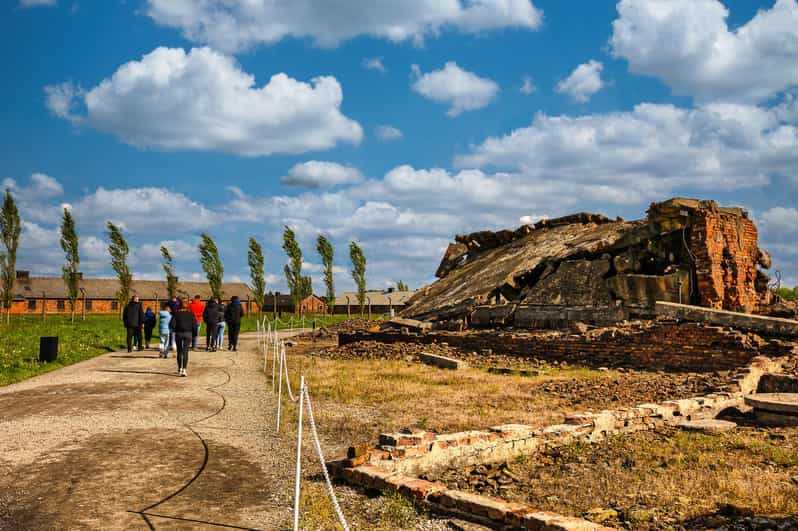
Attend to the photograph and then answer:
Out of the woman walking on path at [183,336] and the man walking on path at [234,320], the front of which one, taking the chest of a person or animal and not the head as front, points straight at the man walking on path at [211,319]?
the woman walking on path at [183,336]

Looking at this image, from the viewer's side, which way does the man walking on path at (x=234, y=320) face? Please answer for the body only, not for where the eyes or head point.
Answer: away from the camera

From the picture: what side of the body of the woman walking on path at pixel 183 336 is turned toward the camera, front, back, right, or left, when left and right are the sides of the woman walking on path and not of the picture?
back

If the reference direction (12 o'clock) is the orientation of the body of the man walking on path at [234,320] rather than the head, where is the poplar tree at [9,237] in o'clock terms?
The poplar tree is roughly at 11 o'clock from the man walking on path.

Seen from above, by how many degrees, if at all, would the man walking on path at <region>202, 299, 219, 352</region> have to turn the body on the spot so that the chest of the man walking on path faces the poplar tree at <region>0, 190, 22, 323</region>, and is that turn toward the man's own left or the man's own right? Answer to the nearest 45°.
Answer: approximately 45° to the man's own left

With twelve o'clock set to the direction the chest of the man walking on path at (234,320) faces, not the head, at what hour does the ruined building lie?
The ruined building is roughly at 4 o'clock from the man walking on path.

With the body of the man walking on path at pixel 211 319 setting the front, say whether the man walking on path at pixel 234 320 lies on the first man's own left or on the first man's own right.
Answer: on the first man's own right

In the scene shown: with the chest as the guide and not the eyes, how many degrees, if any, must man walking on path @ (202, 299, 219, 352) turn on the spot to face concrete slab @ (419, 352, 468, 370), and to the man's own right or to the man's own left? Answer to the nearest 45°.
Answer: approximately 135° to the man's own right

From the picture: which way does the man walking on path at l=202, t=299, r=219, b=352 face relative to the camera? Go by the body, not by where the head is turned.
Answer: away from the camera

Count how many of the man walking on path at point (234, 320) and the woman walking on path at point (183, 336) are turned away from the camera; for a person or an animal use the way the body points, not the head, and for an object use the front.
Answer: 2

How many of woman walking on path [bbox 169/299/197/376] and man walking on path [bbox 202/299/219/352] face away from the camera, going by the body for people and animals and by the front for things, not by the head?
2

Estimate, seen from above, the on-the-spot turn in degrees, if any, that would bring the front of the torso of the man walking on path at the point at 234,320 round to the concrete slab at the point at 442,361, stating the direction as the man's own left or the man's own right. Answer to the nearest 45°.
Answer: approximately 135° to the man's own right
